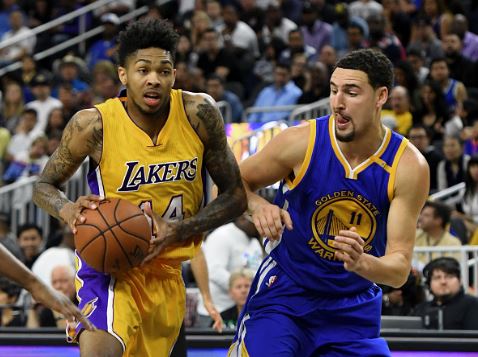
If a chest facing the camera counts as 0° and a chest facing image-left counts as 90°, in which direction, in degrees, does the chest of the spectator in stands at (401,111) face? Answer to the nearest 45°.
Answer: approximately 45°

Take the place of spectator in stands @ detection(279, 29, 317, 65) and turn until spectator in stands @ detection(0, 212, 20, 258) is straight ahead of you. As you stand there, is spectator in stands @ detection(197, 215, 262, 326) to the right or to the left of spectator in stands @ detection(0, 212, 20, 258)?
left

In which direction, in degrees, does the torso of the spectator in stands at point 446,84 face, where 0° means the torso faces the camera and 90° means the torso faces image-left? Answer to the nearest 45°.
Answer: approximately 45°

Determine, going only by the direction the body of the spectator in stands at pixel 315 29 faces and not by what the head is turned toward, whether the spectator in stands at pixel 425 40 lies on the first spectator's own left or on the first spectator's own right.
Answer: on the first spectator's own left

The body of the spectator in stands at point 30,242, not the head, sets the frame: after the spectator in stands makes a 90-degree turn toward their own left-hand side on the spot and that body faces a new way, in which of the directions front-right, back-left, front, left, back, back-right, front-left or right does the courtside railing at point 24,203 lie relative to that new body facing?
left

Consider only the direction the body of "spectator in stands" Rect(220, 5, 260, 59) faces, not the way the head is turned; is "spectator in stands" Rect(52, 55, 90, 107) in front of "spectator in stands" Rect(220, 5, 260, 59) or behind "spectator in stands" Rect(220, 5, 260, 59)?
in front
